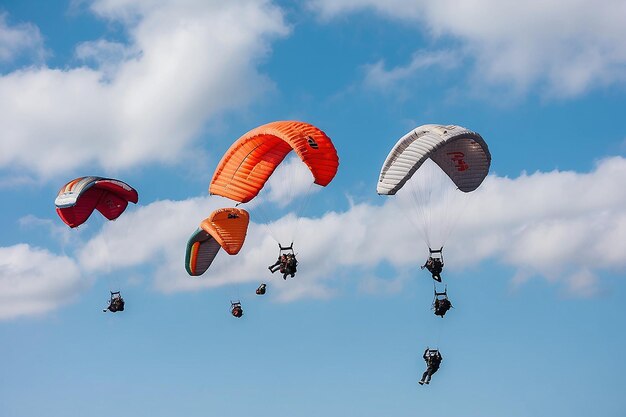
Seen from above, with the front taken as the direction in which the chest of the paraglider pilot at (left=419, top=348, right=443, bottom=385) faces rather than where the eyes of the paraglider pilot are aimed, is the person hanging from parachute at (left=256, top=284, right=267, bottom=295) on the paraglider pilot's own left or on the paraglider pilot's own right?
on the paraglider pilot's own right

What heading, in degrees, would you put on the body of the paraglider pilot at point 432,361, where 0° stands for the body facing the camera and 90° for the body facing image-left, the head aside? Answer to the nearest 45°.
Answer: approximately 45°

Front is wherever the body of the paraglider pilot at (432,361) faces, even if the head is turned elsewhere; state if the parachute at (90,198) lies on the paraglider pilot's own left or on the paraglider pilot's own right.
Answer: on the paraglider pilot's own right
